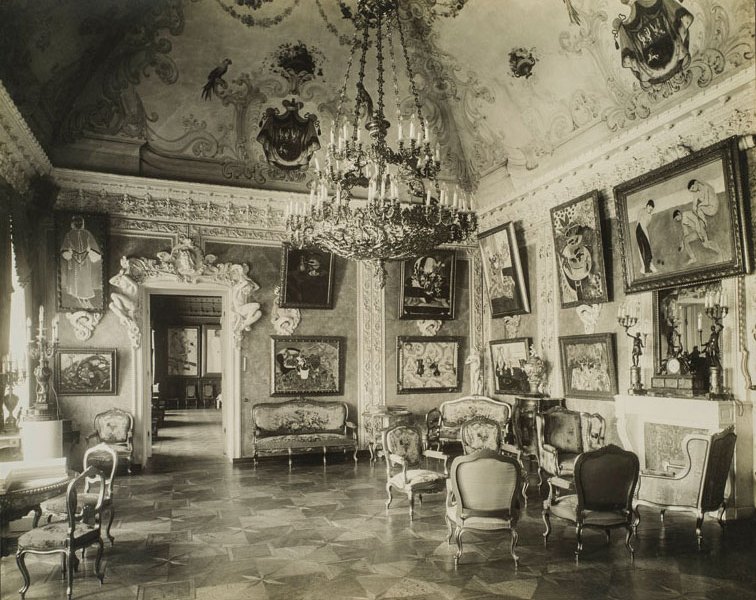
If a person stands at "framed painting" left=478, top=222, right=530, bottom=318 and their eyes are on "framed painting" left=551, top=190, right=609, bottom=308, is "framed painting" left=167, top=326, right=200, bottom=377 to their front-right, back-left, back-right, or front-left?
back-right

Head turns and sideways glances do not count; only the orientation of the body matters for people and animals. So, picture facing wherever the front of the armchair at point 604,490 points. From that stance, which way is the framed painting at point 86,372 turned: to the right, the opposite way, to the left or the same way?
the opposite way

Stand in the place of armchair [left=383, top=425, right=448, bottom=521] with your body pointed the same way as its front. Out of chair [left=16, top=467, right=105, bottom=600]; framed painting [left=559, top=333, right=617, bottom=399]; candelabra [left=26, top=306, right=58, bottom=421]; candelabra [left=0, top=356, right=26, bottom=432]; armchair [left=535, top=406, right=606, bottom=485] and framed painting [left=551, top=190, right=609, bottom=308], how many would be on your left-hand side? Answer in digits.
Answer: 3

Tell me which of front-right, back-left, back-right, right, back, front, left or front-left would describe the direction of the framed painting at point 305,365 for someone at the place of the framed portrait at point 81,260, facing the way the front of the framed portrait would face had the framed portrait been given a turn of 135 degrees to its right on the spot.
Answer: back-right

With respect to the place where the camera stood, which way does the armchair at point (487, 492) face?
facing away from the viewer
